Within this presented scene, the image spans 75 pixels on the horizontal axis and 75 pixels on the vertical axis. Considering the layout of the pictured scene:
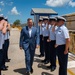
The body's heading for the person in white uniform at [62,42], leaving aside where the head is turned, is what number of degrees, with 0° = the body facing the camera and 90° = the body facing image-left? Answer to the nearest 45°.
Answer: approximately 45°

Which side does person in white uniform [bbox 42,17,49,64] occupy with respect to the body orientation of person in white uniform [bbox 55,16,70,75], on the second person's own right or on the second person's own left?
on the second person's own right

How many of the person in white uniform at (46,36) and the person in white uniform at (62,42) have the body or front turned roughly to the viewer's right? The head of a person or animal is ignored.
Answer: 0

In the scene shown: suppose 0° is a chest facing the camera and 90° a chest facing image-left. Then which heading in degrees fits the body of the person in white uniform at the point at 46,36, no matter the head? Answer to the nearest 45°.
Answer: approximately 45°

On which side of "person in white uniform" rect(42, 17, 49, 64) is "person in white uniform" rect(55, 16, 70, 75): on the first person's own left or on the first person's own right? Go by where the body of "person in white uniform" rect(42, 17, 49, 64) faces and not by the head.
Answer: on the first person's own left
